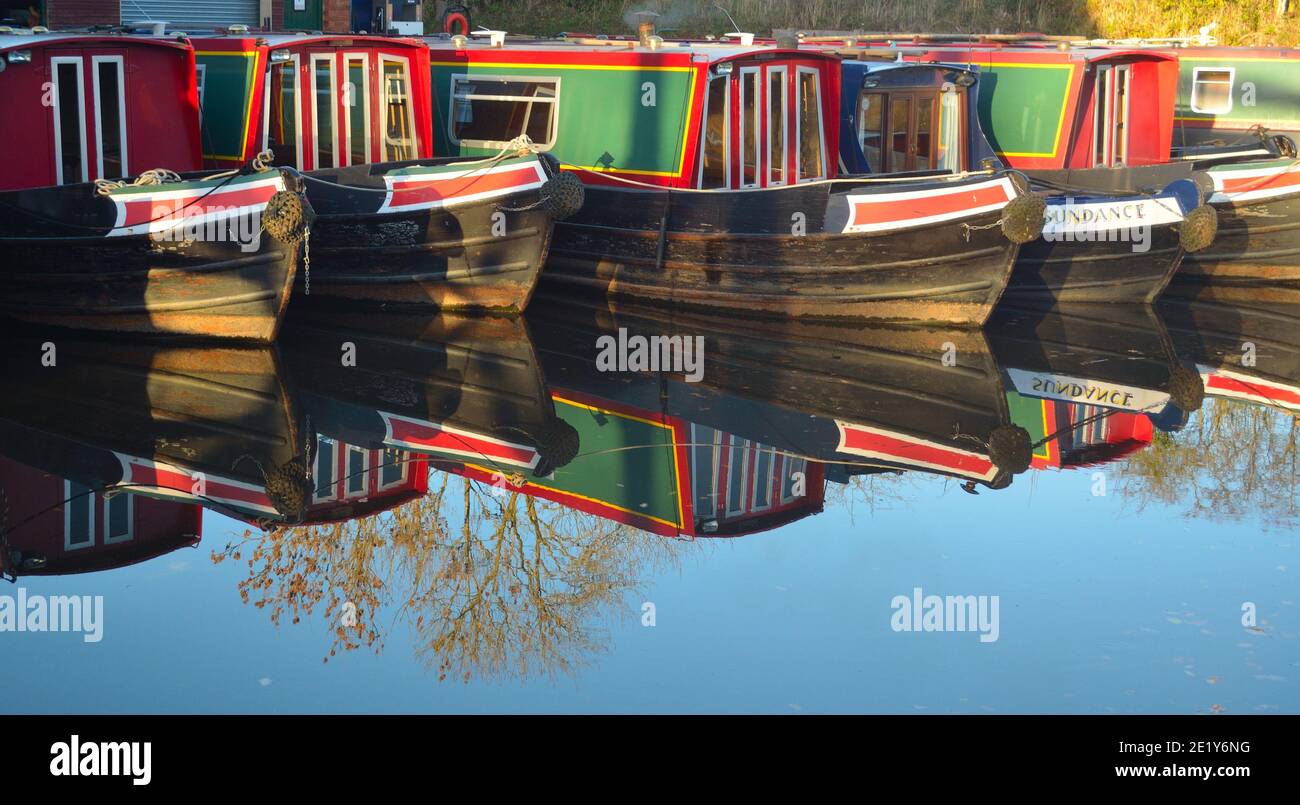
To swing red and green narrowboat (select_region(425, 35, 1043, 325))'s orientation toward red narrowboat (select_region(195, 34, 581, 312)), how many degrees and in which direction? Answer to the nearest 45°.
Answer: approximately 135° to its right

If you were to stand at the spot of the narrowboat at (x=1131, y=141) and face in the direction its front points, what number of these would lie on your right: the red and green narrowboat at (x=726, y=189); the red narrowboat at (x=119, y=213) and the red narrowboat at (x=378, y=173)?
3

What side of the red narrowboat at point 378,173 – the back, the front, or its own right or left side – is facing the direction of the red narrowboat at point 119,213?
right

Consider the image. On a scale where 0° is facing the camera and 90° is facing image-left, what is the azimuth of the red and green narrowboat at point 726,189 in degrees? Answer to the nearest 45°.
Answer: approximately 315°

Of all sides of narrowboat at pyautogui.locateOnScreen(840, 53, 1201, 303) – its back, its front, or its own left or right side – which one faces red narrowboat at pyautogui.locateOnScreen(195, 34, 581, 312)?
right

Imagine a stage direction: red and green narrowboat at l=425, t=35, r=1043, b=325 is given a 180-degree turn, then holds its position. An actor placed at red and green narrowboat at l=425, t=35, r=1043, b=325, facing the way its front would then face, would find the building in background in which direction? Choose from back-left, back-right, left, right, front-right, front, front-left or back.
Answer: front

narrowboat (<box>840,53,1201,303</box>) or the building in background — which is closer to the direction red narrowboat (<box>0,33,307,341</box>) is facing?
the narrowboat

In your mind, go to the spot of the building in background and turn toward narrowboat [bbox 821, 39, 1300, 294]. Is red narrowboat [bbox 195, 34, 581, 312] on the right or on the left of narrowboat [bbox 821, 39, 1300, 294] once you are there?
right
